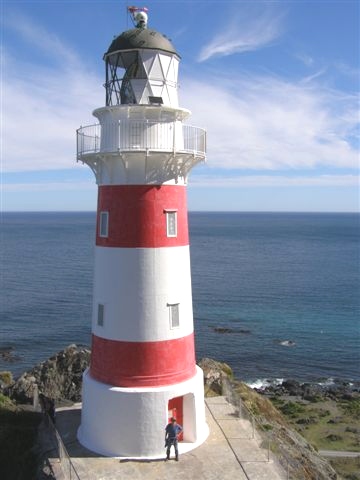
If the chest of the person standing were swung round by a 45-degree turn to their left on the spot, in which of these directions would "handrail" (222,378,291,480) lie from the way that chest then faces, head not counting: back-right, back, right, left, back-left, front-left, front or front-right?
left

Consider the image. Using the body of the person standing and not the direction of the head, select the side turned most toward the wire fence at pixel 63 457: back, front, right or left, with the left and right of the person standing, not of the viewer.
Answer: right

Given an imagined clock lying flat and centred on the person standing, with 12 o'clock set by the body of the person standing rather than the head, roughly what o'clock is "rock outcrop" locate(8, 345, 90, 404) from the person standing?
The rock outcrop is roughly at 5 o'clock from the person standing.

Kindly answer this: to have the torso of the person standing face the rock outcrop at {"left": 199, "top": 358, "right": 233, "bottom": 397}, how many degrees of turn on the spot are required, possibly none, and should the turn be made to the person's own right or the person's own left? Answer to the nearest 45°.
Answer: approximately 180°

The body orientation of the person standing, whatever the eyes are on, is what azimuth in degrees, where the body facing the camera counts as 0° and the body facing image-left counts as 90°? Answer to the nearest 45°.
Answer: approximately 0°
